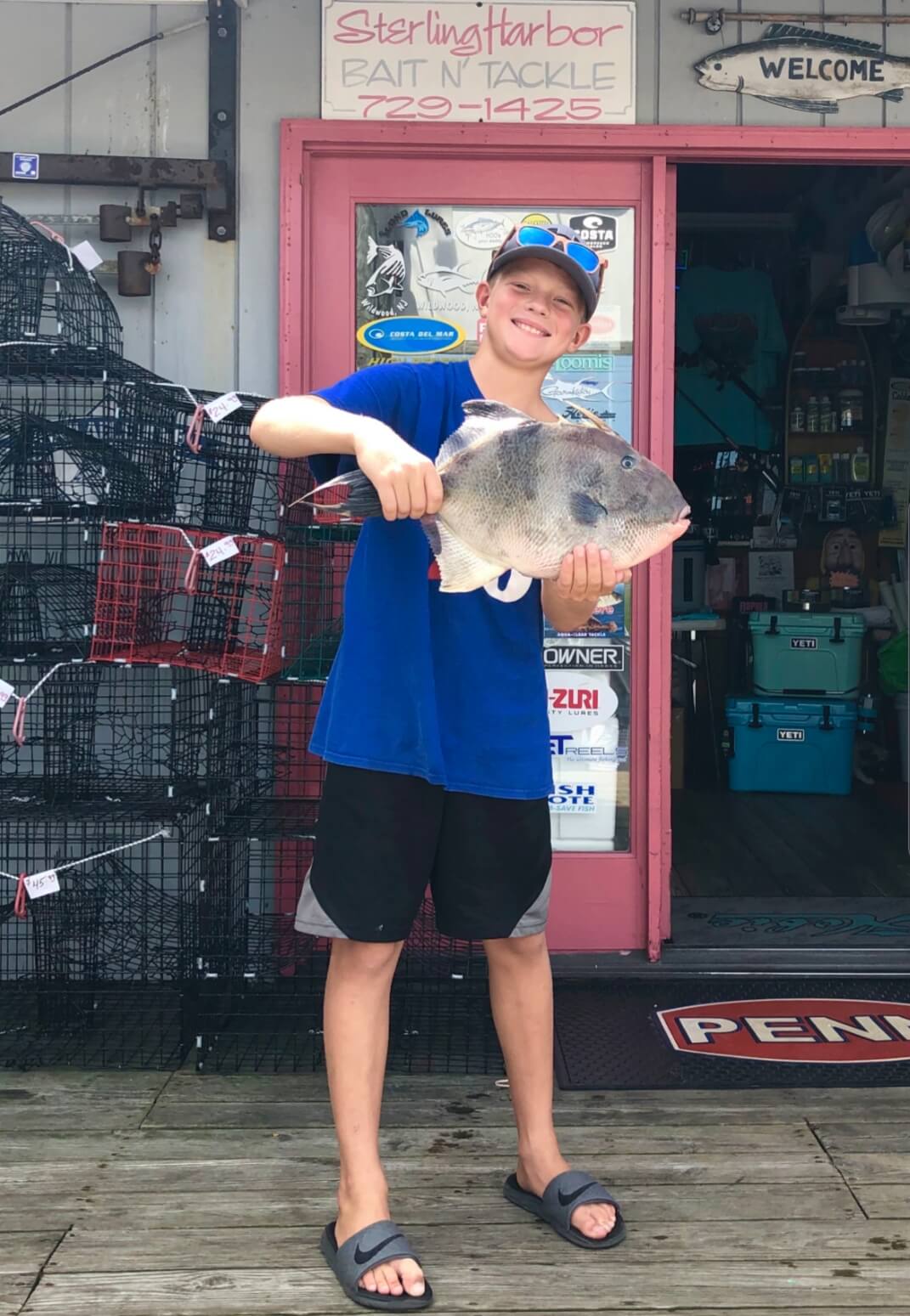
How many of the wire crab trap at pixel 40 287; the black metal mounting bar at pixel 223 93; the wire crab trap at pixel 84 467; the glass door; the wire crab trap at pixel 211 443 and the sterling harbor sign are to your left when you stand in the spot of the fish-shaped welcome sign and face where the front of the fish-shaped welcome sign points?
0

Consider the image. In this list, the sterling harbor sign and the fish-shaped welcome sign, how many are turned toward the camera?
2

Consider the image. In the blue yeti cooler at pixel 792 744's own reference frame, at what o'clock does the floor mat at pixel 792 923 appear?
The floor mat is roughly at 12 o'clock from the blue yeti cooler.

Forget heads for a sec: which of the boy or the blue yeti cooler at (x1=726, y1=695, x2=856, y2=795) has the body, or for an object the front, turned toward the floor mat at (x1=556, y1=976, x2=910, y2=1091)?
the blue yeti cooler

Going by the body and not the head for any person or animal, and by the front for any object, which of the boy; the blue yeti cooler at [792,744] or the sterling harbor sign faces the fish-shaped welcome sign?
the blue yeti cooler

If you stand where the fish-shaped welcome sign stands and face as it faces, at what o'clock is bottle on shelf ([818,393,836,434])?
The bottle on shelf is roughly at 6 o'clock from the fish-shaped welcome sign.

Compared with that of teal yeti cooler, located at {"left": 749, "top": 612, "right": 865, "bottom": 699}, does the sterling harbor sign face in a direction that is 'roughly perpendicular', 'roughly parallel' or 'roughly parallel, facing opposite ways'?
roughly parallel

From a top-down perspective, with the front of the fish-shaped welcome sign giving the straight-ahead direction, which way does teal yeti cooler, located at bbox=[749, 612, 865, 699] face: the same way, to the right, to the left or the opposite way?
the same way

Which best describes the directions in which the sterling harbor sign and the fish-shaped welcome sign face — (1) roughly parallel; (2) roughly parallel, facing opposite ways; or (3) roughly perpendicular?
roughly parallel

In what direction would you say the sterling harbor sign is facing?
toward the camera

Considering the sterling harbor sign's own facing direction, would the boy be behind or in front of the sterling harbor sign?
in front

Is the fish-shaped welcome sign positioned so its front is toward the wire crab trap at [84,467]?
no

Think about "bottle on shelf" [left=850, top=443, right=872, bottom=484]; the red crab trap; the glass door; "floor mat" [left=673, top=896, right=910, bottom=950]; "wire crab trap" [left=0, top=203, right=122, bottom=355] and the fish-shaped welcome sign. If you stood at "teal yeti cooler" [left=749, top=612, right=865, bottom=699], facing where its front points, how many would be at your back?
1

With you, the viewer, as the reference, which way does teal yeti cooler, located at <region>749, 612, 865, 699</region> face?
facing the viewer

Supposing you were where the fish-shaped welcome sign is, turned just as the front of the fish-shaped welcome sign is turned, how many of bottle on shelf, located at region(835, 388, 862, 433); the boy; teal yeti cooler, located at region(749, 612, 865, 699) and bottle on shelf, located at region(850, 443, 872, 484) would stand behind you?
3

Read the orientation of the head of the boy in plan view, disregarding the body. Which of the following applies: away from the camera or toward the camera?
toward the camera

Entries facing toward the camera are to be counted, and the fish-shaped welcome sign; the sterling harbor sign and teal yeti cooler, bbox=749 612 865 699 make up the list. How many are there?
3
